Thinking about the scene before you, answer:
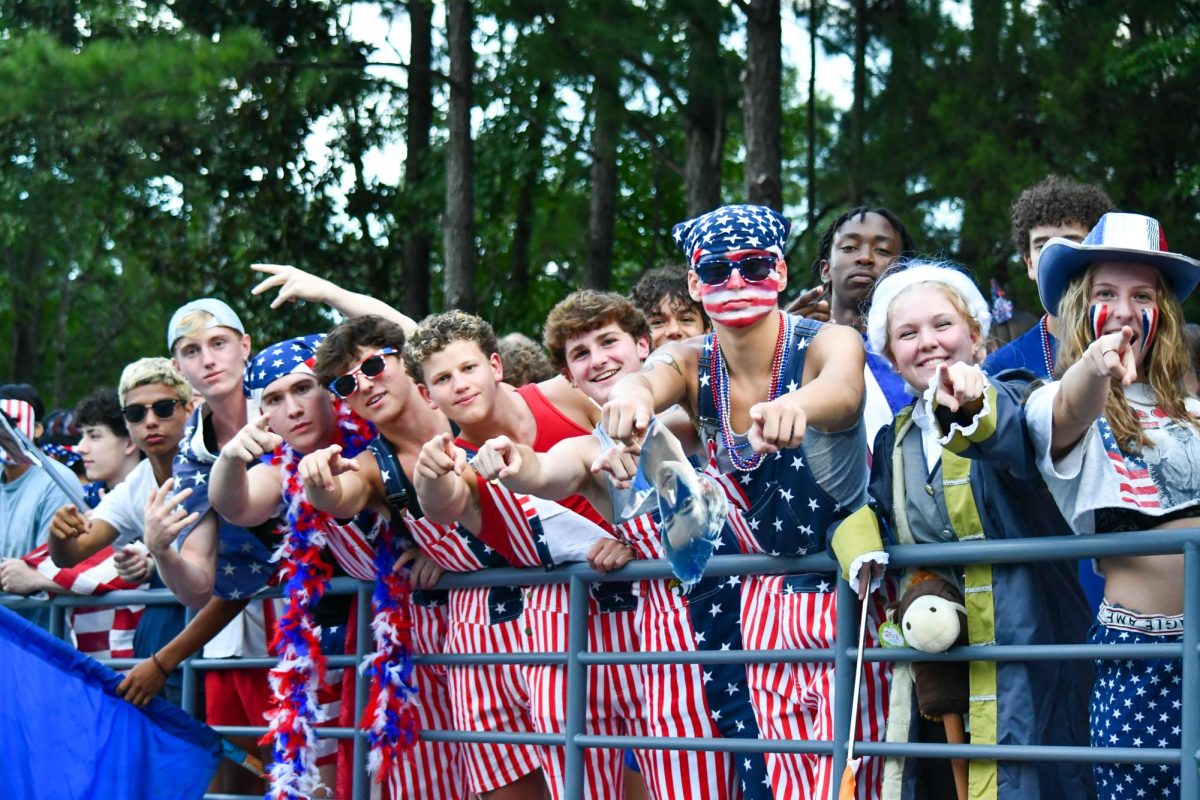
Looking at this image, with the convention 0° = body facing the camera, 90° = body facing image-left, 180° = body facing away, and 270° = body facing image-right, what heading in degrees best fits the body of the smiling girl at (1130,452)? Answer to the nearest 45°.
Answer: approximately 0°

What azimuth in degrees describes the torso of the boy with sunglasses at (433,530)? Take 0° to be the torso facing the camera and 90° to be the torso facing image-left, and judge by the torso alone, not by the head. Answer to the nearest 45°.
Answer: approximately 45°

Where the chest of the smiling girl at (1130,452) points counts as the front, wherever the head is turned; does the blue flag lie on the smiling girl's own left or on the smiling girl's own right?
on the smiling girl's own right

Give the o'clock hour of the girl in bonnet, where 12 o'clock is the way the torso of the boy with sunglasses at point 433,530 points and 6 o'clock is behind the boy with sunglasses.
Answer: The girl in bonnet is roughly at 9 o'clock from the boy with sunglasses.

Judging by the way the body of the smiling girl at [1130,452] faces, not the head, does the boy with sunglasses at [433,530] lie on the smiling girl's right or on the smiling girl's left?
on the smiling girl's right
